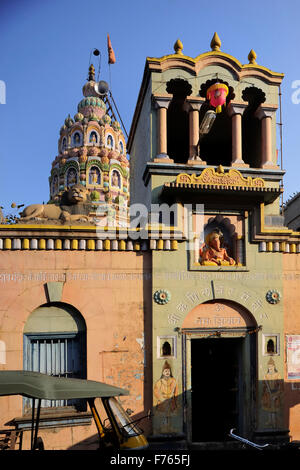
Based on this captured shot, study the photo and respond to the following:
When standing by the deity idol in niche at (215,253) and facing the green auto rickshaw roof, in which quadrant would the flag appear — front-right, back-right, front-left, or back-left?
back-right

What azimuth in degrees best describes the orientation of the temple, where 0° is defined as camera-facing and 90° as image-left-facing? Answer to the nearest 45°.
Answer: approximately 0°

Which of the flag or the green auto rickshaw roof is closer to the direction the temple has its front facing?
the green auto rickshaw roof
